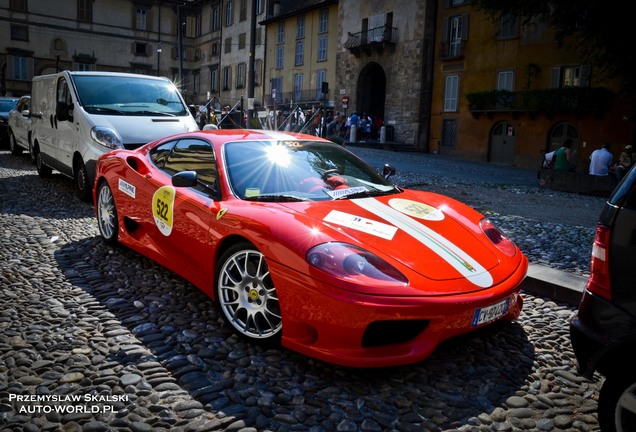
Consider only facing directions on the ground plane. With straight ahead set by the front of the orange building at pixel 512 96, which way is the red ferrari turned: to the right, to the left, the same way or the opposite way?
to the left

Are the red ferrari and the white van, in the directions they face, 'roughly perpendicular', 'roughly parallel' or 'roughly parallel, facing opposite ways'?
roughly parallel

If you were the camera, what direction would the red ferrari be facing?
facing the viewer and to the right of the viewer

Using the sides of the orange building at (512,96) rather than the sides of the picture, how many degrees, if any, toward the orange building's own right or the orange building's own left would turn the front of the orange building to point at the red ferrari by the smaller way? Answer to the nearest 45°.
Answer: approximately 45° to the orange building's own left

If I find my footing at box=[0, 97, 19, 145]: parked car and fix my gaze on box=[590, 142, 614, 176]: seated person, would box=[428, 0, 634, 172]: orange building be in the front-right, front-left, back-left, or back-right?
front-left

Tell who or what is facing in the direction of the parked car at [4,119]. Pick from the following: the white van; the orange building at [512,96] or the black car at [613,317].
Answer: the orange building

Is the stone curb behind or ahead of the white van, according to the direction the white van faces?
ahead

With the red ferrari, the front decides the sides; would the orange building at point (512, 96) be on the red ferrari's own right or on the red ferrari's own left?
on the red ferrari's own left
